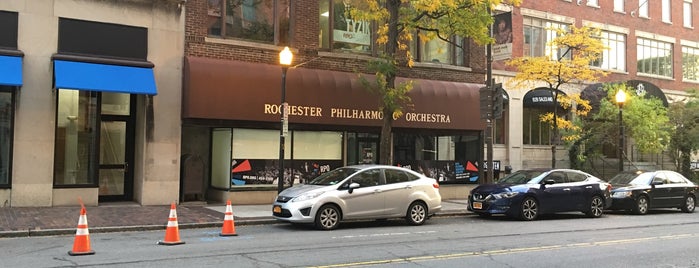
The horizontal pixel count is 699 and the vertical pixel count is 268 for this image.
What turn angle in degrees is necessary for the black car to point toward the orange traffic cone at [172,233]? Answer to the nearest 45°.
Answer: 0° — it already faces it

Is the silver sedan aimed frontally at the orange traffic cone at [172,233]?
yes

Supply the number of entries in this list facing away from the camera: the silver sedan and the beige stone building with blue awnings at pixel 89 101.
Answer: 0

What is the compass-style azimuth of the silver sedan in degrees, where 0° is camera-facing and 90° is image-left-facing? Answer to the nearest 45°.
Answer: approximately 45°

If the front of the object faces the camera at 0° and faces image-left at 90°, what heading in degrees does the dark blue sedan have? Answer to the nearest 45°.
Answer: approximately 45°

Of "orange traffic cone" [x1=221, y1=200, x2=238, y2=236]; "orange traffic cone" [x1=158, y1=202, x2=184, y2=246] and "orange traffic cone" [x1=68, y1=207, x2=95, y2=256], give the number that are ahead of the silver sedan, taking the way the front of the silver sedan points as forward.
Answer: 3

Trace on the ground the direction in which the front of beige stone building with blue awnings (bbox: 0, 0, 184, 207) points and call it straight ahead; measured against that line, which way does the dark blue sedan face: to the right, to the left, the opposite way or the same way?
to the right

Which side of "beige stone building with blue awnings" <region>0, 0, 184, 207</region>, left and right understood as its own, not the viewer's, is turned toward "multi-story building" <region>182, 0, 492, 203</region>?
left

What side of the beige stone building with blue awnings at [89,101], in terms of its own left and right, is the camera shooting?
front

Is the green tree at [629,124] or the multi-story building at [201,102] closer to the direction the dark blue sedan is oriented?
the multi-story building

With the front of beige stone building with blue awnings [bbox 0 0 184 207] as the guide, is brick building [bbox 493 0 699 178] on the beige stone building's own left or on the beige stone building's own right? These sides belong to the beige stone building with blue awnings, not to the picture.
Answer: on the beige stone building's own left

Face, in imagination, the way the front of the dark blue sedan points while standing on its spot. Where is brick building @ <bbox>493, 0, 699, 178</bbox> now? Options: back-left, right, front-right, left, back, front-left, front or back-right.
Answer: back-right

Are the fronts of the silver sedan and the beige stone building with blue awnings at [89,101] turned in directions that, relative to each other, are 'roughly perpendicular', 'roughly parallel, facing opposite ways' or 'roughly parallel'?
roughly perpendicular

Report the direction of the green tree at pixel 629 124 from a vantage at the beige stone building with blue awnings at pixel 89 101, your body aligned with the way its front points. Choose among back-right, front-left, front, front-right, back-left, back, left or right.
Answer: left

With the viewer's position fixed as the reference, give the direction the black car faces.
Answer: facing the viewer and to the left of the viewer
